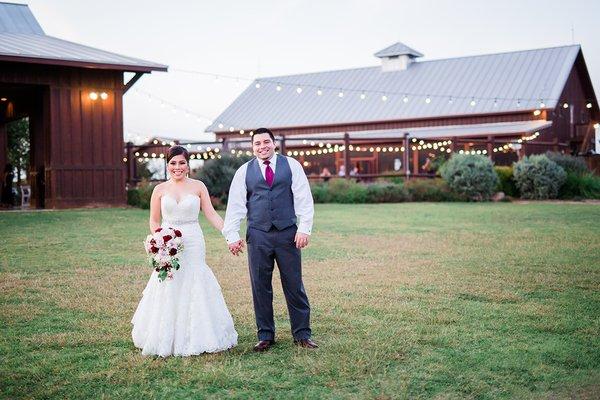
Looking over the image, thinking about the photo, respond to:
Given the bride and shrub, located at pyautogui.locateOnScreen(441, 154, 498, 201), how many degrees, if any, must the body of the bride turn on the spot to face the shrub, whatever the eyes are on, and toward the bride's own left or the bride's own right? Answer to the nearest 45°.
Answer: approximately 135° to the bride's own left

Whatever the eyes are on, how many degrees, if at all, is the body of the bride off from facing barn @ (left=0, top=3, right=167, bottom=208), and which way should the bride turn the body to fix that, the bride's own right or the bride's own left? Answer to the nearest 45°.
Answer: approximately 180°

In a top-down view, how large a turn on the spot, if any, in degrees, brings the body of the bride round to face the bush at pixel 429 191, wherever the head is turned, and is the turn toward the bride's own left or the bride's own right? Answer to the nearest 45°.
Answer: approximately 135° to the bride's own left

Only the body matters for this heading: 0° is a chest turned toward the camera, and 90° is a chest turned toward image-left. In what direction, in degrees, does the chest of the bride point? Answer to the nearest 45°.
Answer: approximately 0°

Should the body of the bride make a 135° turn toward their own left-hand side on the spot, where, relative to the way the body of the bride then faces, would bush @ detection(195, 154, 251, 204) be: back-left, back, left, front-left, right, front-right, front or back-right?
front-left

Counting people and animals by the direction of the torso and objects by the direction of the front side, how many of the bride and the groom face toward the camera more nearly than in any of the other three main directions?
2

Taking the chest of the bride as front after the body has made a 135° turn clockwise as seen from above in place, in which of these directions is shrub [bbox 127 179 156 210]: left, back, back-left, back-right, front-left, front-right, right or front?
front-right

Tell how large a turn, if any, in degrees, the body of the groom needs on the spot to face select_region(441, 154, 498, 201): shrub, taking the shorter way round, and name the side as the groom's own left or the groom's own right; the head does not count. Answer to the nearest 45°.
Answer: approximately 180°
